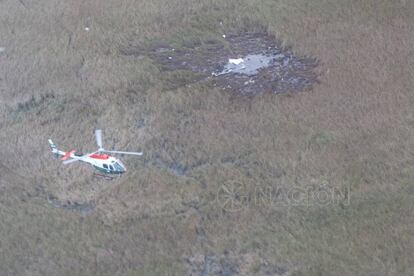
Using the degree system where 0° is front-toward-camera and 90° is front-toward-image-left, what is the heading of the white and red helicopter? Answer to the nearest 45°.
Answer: approximately 315°

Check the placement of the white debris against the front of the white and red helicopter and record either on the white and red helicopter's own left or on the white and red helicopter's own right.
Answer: on the white and red helicopter's own left
